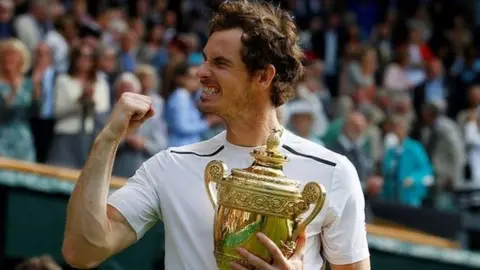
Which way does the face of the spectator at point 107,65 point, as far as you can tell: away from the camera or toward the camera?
toward the camera

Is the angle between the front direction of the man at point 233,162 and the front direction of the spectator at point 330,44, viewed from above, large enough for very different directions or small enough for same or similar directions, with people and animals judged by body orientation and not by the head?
same or similar directions

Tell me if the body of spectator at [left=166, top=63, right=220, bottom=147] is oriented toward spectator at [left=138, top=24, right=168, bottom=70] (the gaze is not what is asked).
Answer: no

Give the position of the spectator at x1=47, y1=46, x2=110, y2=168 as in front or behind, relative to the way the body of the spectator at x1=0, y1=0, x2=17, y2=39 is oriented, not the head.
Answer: in front

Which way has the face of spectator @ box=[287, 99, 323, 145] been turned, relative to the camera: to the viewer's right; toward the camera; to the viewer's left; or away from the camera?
toward the camera

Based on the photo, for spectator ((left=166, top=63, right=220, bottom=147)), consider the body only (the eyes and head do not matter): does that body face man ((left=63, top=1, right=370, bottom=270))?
no

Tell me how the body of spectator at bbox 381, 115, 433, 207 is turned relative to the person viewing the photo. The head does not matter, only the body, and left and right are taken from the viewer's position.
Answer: facing the viewer and to the left of the viewer

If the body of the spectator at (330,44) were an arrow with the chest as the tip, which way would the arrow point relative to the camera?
toward the camera

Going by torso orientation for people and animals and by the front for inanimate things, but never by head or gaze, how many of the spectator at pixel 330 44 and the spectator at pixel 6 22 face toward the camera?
2

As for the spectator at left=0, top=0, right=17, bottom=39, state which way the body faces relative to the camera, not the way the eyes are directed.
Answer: toward the camera
